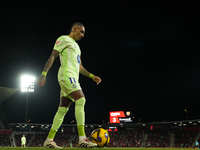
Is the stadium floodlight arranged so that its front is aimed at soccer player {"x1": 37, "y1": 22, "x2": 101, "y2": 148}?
yes

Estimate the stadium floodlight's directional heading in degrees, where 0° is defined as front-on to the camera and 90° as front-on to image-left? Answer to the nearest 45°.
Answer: approximately 0°

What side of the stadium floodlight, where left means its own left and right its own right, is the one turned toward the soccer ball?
front
